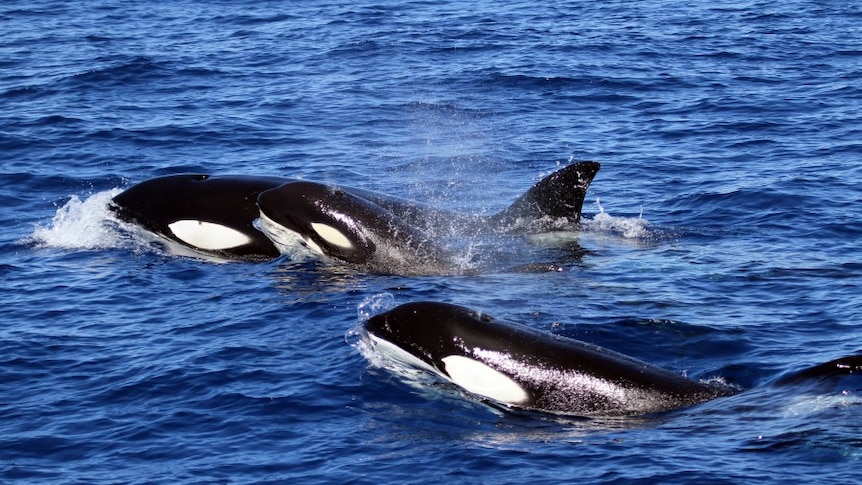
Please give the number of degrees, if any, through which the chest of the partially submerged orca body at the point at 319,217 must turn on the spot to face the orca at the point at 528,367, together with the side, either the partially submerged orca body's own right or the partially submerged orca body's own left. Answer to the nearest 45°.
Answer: approximately 90° to the partially submerged orca body's own left

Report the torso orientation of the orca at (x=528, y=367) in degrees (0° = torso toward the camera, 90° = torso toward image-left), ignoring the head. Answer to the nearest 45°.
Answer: approximately 90°

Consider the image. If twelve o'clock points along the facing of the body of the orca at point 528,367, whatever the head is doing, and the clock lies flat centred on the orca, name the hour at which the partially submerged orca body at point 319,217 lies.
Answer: The partially submerged orca body is roughly at 2 o'clock from the orca.

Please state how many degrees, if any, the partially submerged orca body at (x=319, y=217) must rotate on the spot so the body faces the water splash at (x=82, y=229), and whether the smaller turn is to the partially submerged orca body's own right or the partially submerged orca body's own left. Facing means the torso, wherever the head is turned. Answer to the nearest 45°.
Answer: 0° — it already faces it

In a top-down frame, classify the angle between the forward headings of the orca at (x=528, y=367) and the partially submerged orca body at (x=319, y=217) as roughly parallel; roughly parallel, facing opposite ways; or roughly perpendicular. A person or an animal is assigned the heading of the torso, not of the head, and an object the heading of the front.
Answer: roughly parallel

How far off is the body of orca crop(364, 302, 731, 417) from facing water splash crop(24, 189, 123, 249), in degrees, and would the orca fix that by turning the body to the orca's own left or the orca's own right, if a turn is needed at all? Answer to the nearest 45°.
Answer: approximately 45° to the orca's own right

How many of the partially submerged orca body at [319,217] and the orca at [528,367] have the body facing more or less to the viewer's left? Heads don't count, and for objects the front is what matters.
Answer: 2

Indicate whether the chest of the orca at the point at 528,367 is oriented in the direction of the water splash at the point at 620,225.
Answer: no

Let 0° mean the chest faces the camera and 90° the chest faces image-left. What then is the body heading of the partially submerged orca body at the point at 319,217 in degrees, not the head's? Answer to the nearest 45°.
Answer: approximately 90°

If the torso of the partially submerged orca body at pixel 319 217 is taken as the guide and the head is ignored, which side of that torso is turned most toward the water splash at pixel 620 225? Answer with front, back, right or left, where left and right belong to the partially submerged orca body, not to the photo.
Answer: back
